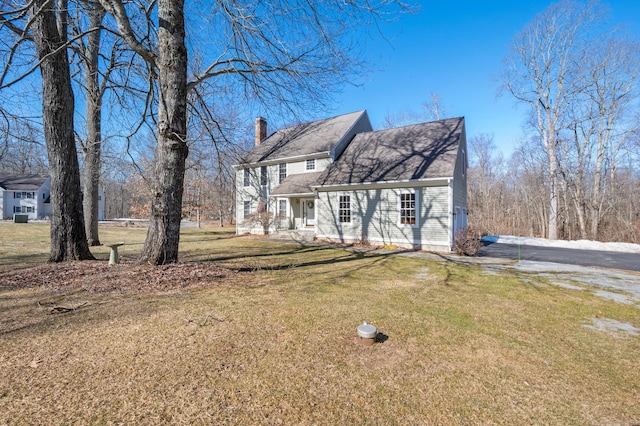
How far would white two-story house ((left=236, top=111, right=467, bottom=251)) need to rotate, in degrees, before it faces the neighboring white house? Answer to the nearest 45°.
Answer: approximately 90° to its right

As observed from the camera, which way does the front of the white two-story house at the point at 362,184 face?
facing the viewer and to the left of the viewer

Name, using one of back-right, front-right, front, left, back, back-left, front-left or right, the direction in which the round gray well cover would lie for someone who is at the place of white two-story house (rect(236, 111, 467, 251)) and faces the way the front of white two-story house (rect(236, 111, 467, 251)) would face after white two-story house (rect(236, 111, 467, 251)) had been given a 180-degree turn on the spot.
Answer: back-right
